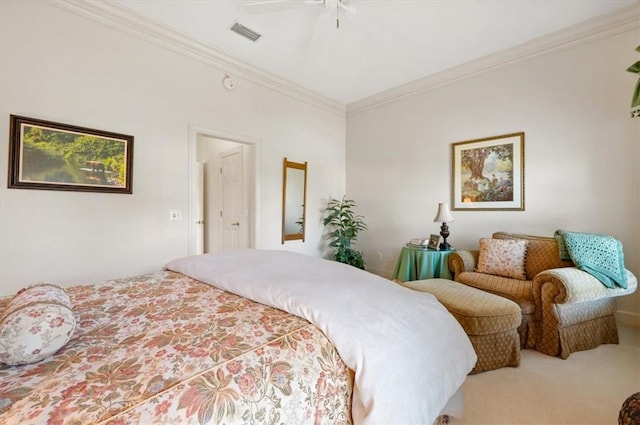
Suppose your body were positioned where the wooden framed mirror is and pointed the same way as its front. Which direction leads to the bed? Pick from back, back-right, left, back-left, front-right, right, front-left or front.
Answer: front-right

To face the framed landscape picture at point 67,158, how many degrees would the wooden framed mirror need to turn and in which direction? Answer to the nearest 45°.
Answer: approximately 90° to its right

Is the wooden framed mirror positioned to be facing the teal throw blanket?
yes

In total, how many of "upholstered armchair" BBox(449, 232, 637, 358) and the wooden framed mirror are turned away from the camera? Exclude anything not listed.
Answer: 0

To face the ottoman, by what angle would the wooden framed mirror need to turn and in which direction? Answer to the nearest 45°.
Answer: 0° — it already faces it

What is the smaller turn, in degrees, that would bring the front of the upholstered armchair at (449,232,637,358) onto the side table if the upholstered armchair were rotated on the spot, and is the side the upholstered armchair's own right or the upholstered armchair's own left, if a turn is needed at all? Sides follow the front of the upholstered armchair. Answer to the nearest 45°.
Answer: approximately 45° to the upholstered armchair's own right

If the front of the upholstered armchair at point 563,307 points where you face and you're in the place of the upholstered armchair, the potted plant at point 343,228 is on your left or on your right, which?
on your right

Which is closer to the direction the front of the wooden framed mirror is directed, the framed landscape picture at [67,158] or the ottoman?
the ottoman

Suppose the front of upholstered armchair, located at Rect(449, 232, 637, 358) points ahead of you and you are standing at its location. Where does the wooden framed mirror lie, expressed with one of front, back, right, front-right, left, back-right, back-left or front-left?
front-right

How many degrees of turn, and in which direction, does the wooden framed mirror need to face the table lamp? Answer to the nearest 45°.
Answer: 0° — it already faces it

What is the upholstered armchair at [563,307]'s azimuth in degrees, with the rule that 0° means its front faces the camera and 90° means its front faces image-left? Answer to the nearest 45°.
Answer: approximately 45°

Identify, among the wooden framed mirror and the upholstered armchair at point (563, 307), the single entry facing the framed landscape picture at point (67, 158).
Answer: the upholstered armchair

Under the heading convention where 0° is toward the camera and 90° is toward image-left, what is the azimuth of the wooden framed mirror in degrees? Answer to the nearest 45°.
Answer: approximately 315°

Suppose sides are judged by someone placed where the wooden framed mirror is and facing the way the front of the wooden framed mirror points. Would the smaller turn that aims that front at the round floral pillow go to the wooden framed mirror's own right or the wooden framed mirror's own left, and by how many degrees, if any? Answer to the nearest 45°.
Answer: approximately 45° to the wooden framed mirror's own right
